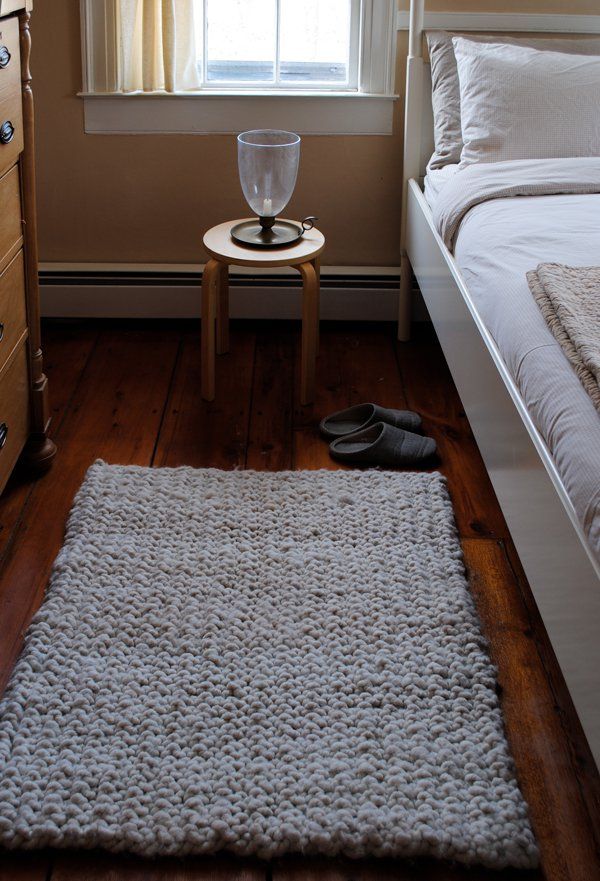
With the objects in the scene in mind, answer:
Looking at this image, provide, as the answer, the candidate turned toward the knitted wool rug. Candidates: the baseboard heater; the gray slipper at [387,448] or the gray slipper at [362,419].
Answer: the baseboard heater

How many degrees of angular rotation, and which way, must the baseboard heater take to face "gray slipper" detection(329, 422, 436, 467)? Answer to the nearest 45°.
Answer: approximately 45° to its left

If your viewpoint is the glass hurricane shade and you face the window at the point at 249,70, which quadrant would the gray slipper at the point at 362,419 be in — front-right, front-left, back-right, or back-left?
back-right

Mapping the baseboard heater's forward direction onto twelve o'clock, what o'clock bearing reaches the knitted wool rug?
The knitted wool rug is roughly at 12 o'clock from the baseboard heater.

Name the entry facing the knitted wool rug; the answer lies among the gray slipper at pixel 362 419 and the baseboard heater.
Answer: the baseboard heater
